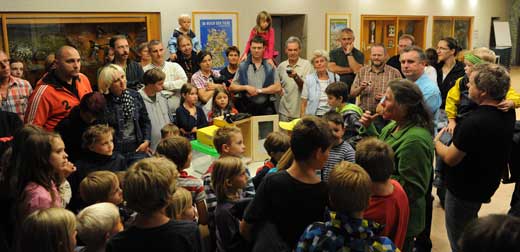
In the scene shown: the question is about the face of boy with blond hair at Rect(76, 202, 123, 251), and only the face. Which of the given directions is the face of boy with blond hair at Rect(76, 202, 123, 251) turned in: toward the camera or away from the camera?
away from the camera

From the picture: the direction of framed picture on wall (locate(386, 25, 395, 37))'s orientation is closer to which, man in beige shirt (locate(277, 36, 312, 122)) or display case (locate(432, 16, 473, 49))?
the man in beige shirt

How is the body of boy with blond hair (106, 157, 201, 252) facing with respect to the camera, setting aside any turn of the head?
away from the camera

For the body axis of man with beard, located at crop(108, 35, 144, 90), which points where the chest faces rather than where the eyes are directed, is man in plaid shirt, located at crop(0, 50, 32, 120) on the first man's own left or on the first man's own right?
on the first man's own right

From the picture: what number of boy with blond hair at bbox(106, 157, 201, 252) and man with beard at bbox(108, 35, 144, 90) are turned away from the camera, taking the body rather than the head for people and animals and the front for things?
1

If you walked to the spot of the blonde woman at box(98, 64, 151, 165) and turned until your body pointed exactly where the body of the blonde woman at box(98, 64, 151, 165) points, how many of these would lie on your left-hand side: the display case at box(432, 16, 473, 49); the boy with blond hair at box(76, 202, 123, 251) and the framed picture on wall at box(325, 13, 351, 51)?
2

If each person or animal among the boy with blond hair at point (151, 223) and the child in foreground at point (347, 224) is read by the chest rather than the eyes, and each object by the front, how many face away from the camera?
2

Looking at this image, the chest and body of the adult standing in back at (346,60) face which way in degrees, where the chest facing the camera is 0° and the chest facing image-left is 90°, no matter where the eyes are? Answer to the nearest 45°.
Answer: approximately 0°

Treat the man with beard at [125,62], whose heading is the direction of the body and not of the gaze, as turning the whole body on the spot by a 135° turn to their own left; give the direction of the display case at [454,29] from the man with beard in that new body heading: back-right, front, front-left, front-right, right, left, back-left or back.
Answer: front-right

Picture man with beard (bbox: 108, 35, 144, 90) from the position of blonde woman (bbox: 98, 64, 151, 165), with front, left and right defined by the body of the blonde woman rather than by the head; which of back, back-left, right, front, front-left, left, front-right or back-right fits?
back-left

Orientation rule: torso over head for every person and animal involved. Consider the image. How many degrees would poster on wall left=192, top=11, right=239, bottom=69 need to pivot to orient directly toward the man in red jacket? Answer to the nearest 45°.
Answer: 0° — it already faces them

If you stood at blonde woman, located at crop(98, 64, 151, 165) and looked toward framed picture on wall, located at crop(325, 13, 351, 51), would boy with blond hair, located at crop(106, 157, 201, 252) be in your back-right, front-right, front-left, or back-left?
back-right
